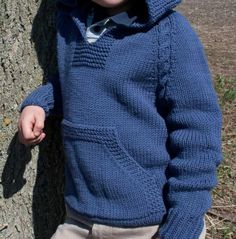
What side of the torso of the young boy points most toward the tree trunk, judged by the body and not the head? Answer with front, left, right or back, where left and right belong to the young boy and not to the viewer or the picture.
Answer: right

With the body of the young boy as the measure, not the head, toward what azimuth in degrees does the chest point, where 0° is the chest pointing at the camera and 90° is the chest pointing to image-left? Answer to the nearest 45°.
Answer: approximately 45°
